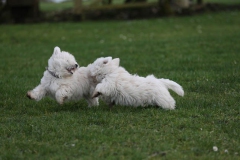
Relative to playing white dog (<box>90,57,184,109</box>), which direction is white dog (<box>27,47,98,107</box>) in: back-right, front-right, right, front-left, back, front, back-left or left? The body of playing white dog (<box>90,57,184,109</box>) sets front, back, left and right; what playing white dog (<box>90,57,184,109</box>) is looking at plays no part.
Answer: front

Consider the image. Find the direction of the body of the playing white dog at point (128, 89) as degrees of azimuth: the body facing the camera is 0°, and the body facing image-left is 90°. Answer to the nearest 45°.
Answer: approximately 90°
